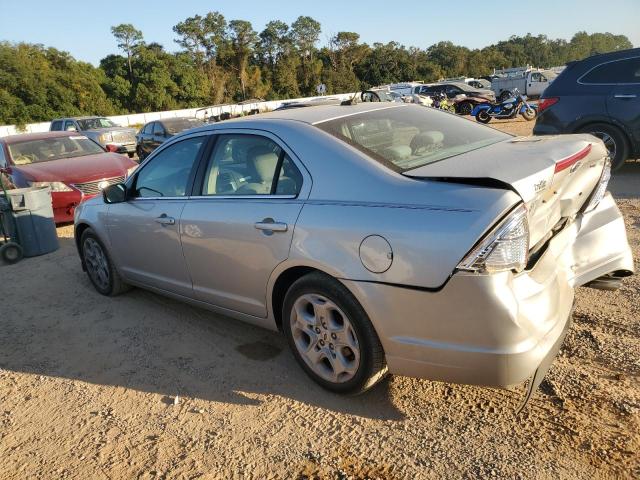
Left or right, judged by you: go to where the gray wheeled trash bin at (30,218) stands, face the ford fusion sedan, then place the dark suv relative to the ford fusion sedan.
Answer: left

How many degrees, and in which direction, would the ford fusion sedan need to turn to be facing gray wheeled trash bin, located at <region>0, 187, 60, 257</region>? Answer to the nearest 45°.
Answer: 0° — it already faces it

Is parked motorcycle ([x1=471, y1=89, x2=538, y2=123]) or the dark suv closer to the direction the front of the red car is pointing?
the dark suv

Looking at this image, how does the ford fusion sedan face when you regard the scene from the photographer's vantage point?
facing away from the viewer and to the left of the viewer

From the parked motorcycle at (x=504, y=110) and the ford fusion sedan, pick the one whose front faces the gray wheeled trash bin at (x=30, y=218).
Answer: the ford fusion sedan

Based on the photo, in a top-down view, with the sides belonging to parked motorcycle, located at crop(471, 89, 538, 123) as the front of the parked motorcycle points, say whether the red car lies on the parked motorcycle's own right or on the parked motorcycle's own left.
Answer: on the parked motorcycle's own right

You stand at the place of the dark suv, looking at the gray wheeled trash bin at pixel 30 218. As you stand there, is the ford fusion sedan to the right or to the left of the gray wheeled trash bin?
left

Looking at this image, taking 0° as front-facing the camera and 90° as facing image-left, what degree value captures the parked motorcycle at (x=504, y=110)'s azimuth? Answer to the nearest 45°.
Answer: approximately 270°

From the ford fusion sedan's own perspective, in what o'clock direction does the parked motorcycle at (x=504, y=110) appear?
The parked motorcycle is roughly at 2 o'clock from the ford fusion sedan.

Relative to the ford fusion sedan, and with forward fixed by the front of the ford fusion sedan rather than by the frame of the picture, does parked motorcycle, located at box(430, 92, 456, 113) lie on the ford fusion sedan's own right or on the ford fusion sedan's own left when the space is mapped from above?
on the ford fusion sedan's own right

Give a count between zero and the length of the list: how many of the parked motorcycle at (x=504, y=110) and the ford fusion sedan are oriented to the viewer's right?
1

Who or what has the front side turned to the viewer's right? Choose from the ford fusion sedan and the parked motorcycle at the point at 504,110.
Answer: the parked motorcycle

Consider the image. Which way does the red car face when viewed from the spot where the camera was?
facing the viewer and to the right of the viewer

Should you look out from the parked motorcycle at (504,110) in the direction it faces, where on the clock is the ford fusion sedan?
The ford fusion sedan is roughly at 3 o'clock from the parked motorcycle.
